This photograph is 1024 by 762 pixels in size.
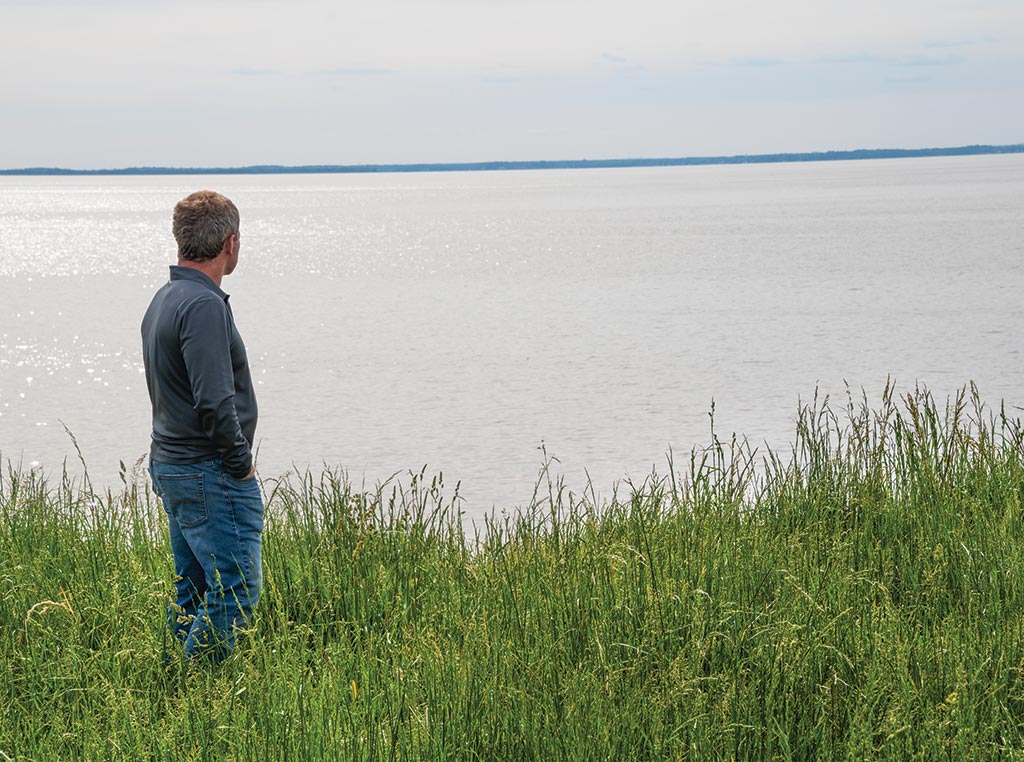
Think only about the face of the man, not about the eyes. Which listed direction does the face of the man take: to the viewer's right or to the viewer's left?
to the viewer's right

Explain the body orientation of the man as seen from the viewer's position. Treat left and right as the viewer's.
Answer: facing away from the viewer and to the right of the viewer
